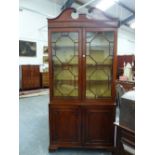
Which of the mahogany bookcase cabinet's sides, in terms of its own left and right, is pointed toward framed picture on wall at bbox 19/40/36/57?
back

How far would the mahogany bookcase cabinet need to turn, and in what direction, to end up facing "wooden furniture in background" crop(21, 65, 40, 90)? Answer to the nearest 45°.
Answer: approximately 180°

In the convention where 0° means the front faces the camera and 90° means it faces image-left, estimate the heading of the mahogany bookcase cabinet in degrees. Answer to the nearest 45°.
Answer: approximately 0°
